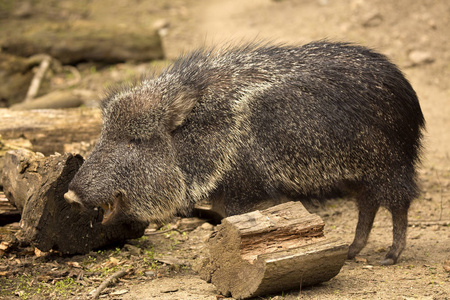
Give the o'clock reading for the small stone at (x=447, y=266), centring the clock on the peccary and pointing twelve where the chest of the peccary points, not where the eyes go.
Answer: The small stone is roughly at 6 o'clock from the peccary.

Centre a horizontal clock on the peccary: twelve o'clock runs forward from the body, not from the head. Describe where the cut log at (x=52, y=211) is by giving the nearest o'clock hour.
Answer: The cut log is roughly at 12 o'clock from the peccary.

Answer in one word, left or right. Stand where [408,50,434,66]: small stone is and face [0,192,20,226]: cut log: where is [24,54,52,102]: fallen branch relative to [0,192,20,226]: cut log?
right

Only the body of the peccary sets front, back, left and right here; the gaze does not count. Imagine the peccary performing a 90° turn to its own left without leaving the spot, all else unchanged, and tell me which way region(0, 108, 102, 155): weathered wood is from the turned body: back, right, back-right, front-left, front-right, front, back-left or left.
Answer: back-right

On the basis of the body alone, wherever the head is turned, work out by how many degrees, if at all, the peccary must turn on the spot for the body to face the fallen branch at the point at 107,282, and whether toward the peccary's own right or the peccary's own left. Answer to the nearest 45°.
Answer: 0° — it already faces it

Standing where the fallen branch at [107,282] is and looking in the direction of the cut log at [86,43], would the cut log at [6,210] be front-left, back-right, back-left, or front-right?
front-left

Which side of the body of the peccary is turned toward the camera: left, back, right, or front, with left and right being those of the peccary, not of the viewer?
left

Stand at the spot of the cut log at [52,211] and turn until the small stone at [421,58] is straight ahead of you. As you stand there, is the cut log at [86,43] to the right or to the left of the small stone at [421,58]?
left

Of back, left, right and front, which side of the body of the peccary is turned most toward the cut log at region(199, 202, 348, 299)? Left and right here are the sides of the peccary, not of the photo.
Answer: left

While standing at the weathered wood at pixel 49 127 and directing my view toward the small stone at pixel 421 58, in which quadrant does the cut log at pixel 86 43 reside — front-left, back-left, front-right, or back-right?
front-left
